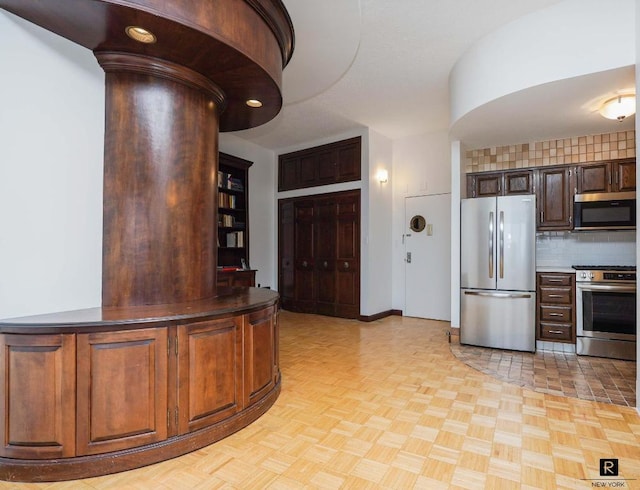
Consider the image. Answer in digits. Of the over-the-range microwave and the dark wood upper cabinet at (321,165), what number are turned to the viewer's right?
0

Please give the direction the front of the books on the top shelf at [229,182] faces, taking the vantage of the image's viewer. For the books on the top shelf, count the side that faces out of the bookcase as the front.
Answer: facing the viewer and to the right of the viewer

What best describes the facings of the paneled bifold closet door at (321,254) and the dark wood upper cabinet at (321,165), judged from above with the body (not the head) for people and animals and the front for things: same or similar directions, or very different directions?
same or similar directions

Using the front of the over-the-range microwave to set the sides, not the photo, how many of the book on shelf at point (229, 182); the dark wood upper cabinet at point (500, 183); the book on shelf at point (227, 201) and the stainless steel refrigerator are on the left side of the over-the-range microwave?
0

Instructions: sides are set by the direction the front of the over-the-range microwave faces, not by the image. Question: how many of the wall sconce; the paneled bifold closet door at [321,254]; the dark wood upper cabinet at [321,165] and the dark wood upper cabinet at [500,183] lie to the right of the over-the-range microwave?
4

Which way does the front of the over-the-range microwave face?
toward the camera

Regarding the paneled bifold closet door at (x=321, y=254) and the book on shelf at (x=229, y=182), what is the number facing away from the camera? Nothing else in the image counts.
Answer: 0

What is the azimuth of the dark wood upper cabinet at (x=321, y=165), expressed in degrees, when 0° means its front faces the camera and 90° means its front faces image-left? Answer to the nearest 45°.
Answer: approximately 45°

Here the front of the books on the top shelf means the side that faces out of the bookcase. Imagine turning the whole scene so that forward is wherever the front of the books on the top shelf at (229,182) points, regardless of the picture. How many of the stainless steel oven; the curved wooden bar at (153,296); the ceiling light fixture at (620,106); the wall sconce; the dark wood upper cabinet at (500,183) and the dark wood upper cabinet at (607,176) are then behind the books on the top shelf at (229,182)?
0

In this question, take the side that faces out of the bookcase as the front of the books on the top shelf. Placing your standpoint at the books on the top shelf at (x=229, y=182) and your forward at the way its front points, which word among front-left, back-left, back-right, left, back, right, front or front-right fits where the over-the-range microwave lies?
front

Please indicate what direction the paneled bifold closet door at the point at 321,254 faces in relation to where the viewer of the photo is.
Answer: facing the viewer and to the left of the viewer

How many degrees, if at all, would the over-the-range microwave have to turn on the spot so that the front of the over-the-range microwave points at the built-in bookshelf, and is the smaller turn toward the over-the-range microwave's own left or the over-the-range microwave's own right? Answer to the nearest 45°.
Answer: approximately 90° to the over-the-range microwave's own right

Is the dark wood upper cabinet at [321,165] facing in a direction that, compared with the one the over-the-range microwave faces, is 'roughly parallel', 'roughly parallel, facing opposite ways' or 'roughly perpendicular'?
roughly parallel

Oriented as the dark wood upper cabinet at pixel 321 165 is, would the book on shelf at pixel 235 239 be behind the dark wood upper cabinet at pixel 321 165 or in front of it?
in front

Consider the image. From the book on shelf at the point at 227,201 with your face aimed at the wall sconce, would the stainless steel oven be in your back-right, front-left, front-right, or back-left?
front-right

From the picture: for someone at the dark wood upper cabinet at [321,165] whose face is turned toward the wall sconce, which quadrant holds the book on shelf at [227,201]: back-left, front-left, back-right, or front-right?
back-right

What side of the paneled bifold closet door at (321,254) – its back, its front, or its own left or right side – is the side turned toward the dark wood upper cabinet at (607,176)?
left

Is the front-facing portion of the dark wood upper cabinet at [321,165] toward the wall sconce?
no

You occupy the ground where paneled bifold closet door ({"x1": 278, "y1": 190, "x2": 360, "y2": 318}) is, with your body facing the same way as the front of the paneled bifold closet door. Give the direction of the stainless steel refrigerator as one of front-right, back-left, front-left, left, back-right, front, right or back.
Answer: left

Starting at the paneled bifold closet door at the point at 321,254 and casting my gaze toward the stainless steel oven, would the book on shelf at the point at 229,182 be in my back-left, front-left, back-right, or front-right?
back-right
